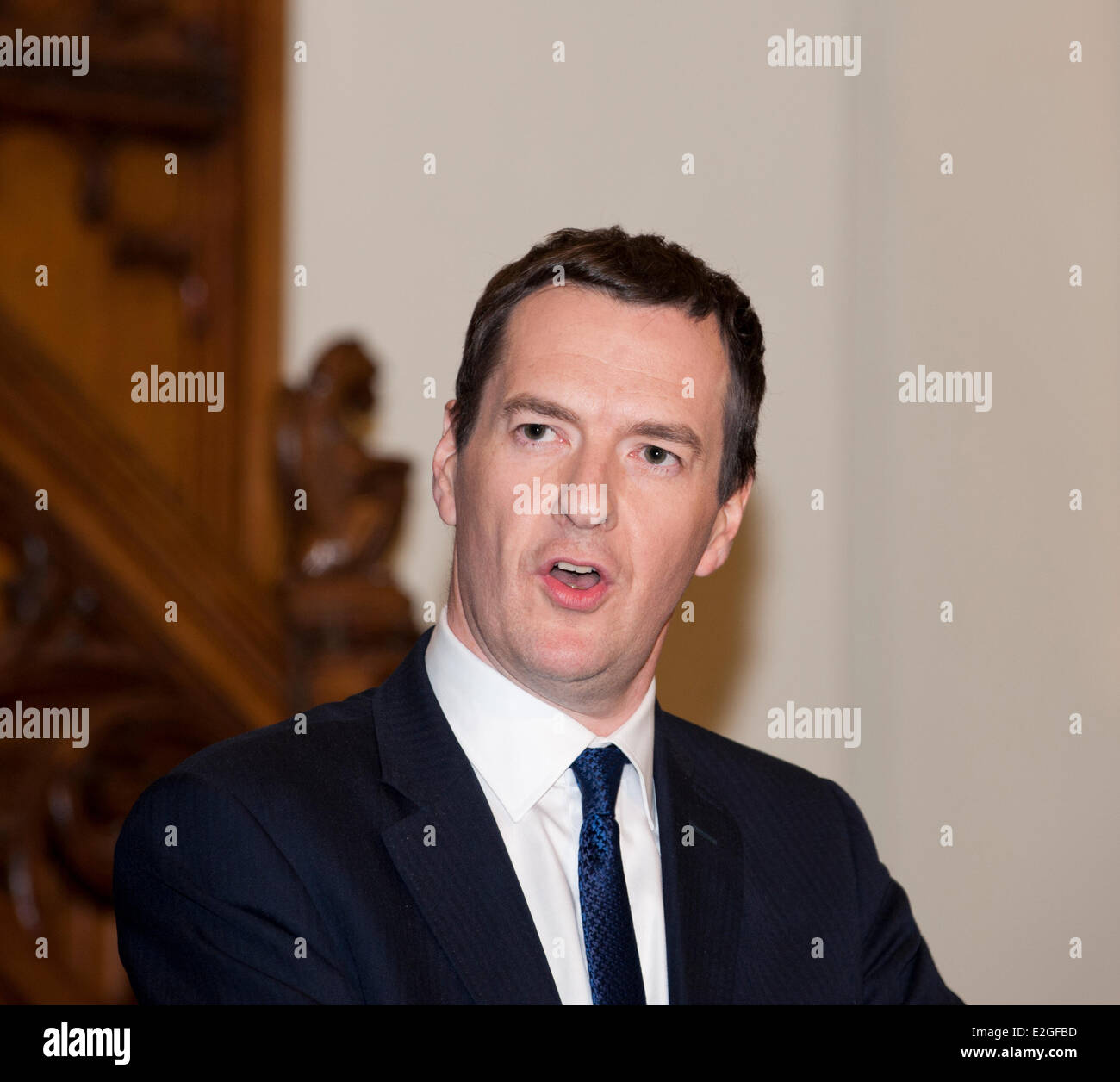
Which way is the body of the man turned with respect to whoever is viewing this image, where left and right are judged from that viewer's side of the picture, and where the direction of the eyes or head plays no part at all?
facing the viewer and to the right of the viewer
